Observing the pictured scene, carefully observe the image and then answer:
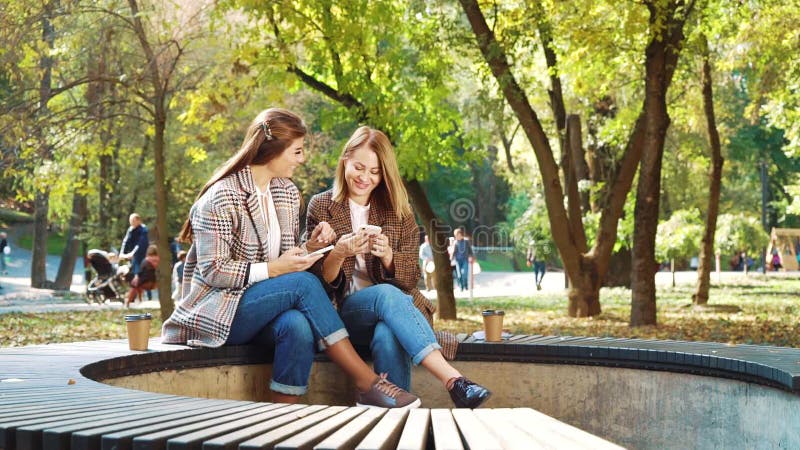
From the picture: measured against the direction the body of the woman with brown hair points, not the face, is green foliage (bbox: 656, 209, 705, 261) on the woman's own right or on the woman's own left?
on the woman's own left

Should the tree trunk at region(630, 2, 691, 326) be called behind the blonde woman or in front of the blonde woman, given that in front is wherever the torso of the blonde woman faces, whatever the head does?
behind

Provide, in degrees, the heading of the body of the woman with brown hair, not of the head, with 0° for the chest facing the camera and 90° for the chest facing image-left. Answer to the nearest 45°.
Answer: approximately 315°

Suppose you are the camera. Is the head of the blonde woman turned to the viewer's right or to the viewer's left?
to the viewer's left

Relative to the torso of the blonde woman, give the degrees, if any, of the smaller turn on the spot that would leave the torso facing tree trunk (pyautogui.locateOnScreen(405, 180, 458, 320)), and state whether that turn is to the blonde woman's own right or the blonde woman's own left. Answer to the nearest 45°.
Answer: approximately 180°

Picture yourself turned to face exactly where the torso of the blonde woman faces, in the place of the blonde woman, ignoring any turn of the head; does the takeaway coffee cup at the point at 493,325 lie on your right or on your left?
on your left

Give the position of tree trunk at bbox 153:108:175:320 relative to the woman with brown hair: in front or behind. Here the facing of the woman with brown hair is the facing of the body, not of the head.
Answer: behind

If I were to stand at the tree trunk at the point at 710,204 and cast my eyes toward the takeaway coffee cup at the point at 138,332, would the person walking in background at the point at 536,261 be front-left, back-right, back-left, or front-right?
back-right
